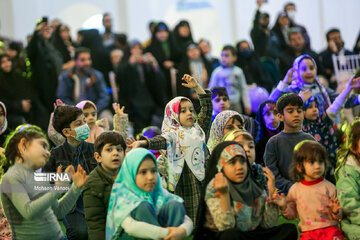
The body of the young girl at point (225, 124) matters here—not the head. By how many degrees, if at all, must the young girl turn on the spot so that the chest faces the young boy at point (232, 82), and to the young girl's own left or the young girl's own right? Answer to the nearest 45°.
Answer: approximately 135° to the young girl's own left

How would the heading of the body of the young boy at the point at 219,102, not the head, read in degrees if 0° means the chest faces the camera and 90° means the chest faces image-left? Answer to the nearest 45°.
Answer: approximately 315°

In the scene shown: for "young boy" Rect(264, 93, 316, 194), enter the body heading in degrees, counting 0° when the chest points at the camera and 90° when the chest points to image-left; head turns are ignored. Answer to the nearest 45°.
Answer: approximately 315°

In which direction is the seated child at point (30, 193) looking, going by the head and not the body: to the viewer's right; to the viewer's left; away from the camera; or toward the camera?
to the viewer's right

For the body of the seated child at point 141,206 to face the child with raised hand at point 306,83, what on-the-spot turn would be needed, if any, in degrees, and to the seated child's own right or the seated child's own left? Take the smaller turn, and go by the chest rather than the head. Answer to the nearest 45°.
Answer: approximately 90° to the seated child's own left

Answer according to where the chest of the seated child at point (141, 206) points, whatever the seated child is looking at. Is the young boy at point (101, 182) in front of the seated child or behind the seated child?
behind

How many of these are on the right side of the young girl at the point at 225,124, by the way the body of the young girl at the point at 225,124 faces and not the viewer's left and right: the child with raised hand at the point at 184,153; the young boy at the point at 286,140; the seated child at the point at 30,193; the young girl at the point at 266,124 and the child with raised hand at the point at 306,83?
2

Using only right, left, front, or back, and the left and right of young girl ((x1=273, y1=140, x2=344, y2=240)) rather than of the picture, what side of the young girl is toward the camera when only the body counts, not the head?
front

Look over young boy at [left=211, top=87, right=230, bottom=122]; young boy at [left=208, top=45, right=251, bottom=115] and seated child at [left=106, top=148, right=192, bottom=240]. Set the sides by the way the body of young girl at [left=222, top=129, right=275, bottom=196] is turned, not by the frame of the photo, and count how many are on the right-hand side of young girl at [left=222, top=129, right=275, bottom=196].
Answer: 1
